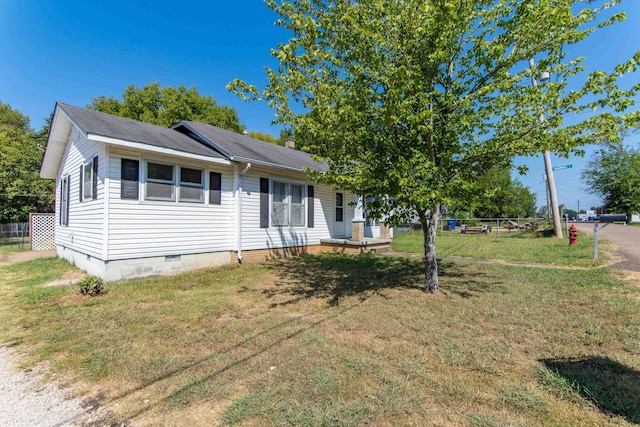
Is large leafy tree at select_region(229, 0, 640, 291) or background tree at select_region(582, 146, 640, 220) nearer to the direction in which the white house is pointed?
the large leafy tree

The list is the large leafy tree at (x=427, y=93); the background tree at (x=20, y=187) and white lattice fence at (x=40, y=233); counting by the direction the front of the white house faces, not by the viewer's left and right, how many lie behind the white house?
2

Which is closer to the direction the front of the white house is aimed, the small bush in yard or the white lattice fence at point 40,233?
the small bush in yard

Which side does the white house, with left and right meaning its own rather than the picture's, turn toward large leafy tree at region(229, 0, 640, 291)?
front

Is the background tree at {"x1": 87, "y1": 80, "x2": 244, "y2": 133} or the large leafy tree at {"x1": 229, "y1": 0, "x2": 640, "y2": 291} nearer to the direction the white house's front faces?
the large leafy tree

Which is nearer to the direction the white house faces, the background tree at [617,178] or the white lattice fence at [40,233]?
the background tree

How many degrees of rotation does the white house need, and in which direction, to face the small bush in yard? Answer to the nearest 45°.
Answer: approximately 90° to its right

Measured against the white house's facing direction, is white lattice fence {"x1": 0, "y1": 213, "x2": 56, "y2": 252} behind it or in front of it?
behind

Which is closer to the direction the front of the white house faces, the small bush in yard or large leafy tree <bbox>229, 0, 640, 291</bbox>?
the large leafy tree

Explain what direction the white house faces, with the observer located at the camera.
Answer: facing the viewer and to the right of the viewer

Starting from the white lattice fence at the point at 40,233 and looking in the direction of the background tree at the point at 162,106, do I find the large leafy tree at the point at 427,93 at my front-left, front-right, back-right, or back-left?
back-right

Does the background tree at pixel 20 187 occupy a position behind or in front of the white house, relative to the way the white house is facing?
behind

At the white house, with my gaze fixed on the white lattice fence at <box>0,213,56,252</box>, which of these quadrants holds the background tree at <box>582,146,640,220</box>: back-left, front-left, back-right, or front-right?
back-right

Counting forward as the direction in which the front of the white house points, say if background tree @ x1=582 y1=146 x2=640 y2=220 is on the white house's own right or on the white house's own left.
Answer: on the white house's own left
